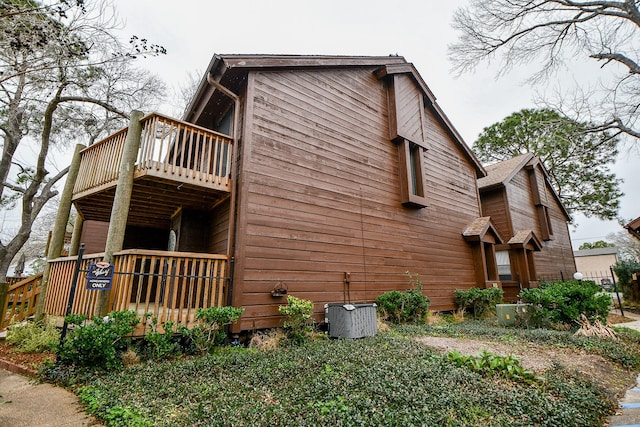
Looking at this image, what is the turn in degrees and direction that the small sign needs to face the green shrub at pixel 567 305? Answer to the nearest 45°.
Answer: approximately 90° to its left

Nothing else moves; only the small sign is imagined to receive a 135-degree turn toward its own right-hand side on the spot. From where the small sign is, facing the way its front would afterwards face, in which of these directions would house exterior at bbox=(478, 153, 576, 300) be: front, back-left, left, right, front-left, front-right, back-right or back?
back-right

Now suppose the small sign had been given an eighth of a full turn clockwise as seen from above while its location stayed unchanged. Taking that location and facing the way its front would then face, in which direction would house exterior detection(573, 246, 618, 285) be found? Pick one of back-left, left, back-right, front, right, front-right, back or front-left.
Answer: back-left

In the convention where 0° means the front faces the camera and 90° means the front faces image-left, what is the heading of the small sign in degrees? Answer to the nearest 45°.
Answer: approximately 0°

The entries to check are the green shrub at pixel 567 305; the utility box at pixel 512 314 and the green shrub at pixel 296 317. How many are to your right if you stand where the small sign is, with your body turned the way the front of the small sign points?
0

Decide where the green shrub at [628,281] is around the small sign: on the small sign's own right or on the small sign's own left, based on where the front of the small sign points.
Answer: on the small sign's own left

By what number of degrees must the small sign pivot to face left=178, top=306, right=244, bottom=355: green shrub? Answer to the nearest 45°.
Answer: approximately 90° to its left

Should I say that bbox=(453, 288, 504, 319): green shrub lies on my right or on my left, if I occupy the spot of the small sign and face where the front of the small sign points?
on my left

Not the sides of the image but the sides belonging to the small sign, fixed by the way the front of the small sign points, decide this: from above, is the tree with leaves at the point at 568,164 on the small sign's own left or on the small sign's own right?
on the small sign's own left

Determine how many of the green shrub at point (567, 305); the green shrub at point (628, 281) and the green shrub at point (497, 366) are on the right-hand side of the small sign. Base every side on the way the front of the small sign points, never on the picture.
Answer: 0

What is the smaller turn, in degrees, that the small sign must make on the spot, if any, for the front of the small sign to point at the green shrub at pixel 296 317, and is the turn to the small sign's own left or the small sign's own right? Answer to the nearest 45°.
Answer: approximately 90° to the small sign's own left

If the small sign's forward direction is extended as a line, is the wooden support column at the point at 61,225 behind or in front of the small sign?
behind

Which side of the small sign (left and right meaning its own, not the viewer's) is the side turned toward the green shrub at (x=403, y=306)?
left

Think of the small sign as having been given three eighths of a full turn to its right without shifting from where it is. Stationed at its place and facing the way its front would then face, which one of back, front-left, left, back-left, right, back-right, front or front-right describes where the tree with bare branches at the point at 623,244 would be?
back-right

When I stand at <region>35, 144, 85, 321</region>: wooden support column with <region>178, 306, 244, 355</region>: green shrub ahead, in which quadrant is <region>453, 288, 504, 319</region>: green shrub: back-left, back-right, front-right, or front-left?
front-left

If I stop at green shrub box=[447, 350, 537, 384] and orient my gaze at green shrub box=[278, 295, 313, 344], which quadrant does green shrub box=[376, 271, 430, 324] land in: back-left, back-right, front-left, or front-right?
front-right
